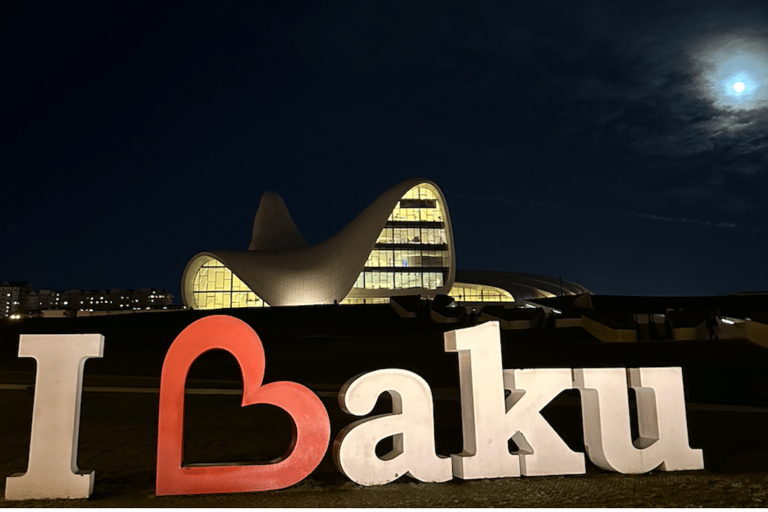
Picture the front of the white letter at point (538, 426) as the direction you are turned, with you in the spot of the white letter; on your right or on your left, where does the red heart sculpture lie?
on your right

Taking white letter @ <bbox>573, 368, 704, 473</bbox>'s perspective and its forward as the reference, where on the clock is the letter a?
The letter a is roughly at 2 o'clock from the white letter.

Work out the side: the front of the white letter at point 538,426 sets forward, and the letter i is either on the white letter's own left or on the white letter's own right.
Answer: on the white letter's own right

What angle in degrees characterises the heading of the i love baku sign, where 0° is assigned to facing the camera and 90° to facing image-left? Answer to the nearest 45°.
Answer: approximately 0°

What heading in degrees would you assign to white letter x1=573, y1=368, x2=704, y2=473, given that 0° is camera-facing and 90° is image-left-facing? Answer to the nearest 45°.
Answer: approximately 0°

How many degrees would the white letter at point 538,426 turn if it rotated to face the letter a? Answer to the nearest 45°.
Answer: approximately 45° to its right
